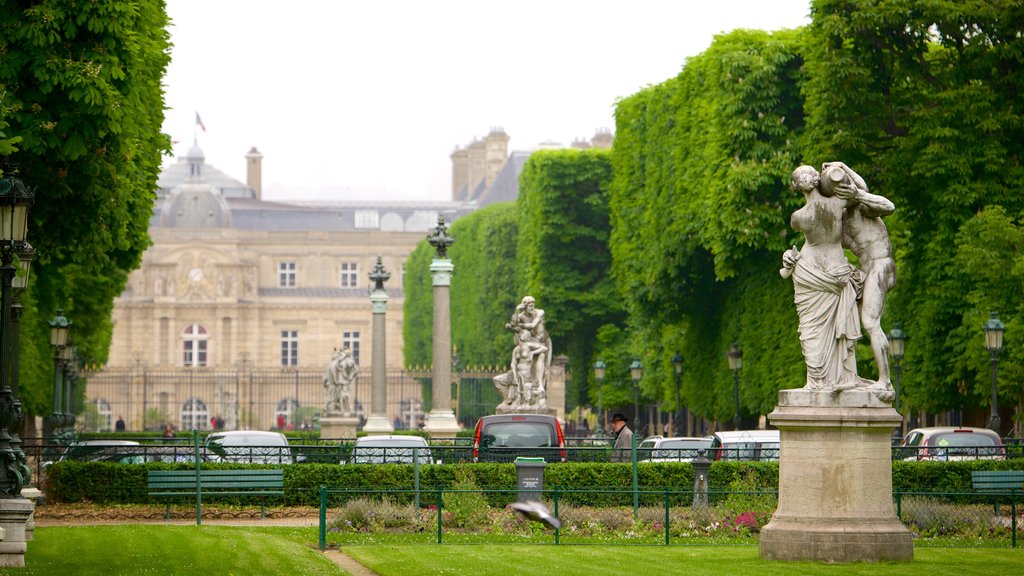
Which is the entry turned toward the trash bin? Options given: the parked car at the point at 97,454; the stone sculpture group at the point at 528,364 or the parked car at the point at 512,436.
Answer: the stone sculpture group

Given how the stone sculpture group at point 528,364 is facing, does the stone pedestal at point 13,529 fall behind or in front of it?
in front

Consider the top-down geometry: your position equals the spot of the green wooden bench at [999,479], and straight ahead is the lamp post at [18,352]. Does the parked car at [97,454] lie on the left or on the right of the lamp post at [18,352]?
right

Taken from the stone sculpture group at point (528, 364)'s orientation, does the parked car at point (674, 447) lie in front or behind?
in front

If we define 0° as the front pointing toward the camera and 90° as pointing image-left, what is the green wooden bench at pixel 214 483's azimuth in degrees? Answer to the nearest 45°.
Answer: approximately 0°

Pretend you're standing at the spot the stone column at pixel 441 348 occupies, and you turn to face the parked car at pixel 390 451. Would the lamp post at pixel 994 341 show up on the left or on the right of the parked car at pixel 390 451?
left

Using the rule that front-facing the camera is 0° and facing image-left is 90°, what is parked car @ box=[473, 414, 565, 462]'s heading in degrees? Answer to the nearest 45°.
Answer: approximately 180°

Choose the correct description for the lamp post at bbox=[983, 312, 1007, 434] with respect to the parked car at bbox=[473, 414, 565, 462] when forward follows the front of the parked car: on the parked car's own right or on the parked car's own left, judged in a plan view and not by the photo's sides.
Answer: on the parked car's own right
